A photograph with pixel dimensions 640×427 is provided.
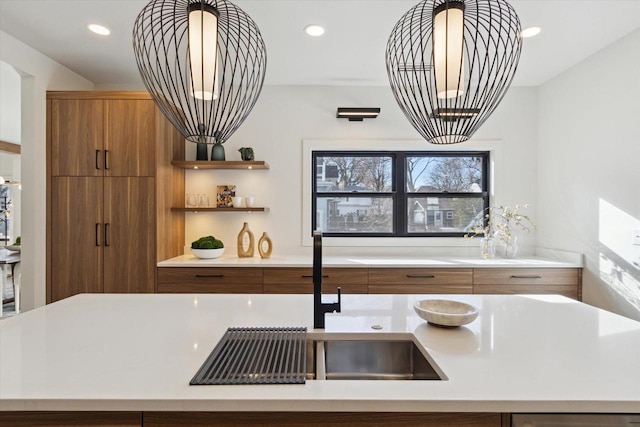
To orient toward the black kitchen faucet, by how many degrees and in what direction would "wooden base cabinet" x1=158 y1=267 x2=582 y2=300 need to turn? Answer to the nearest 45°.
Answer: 0° — it already faces it

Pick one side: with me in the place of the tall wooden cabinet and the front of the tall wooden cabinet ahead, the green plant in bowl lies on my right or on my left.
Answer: on my left

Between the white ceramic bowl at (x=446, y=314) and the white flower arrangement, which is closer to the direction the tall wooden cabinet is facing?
the white ceramic bowl

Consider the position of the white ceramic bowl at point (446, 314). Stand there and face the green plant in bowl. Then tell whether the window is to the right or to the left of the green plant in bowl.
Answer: right

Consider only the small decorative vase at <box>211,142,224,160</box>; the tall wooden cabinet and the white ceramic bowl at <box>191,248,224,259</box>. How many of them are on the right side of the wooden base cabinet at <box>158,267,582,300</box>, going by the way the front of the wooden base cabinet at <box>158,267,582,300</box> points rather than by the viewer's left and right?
3
